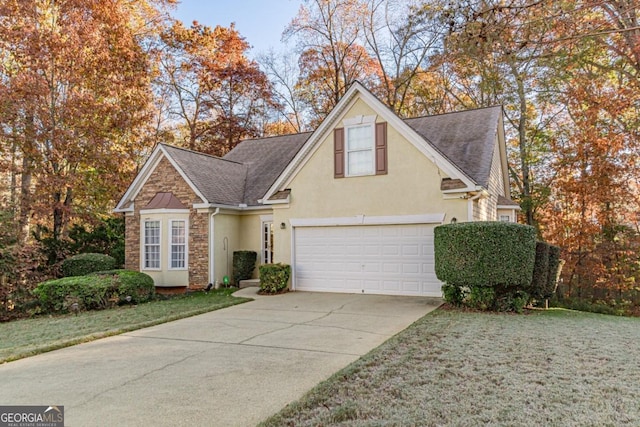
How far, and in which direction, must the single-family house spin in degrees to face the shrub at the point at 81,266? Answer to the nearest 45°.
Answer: approximately 45° to its right

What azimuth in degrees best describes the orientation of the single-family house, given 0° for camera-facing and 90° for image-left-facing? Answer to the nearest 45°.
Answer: approximately 45°

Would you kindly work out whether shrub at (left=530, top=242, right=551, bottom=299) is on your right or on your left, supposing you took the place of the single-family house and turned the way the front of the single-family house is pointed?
on your left

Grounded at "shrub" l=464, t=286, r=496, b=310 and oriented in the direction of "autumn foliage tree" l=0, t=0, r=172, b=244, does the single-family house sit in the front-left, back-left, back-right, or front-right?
front-right

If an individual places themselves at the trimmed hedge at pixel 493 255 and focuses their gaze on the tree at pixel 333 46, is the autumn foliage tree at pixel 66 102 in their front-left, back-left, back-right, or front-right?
front-left

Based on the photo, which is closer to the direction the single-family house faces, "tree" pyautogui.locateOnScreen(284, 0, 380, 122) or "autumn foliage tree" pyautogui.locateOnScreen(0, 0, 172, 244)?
the autumn foliage tree

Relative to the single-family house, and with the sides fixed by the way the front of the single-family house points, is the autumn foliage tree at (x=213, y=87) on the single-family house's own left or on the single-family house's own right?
on the single-family house's own right

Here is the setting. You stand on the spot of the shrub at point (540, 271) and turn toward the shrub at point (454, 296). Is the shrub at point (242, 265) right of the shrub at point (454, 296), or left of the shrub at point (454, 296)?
right

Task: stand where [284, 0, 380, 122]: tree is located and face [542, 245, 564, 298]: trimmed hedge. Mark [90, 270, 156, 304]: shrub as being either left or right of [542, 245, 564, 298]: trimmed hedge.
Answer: right

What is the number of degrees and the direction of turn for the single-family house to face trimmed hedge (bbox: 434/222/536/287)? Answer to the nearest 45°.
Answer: approximately 90° to its left

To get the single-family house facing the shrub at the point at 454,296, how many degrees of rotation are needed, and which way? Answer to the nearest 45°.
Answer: approximately 90° to its left
